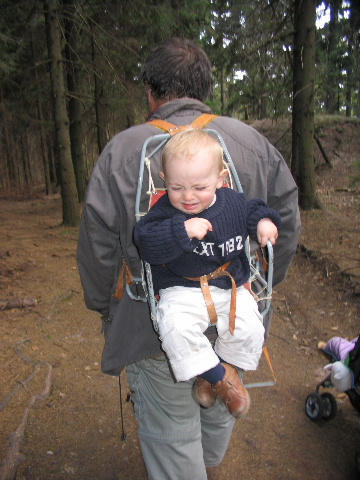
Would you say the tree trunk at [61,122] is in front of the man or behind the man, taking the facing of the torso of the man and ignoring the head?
in front

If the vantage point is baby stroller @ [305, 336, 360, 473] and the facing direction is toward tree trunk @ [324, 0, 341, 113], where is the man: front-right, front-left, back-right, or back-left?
back-left

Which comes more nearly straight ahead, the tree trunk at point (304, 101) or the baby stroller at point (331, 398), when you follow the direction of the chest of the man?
the tree trunk

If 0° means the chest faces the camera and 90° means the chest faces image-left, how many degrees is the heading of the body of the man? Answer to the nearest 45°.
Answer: approximately 180°

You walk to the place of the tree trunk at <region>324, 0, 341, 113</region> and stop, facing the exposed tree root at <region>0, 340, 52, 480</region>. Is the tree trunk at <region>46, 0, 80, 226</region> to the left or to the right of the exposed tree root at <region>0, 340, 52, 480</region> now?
right

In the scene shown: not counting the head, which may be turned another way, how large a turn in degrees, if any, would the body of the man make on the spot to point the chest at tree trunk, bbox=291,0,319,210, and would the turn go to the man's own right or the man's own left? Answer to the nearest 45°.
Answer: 0° — they already face it

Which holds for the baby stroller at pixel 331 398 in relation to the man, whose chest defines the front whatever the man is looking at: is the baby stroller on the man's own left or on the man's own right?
on the man's own right

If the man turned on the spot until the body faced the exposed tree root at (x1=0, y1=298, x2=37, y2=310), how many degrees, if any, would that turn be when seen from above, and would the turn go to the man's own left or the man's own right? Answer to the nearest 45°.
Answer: approximately 45° to the man's own left
